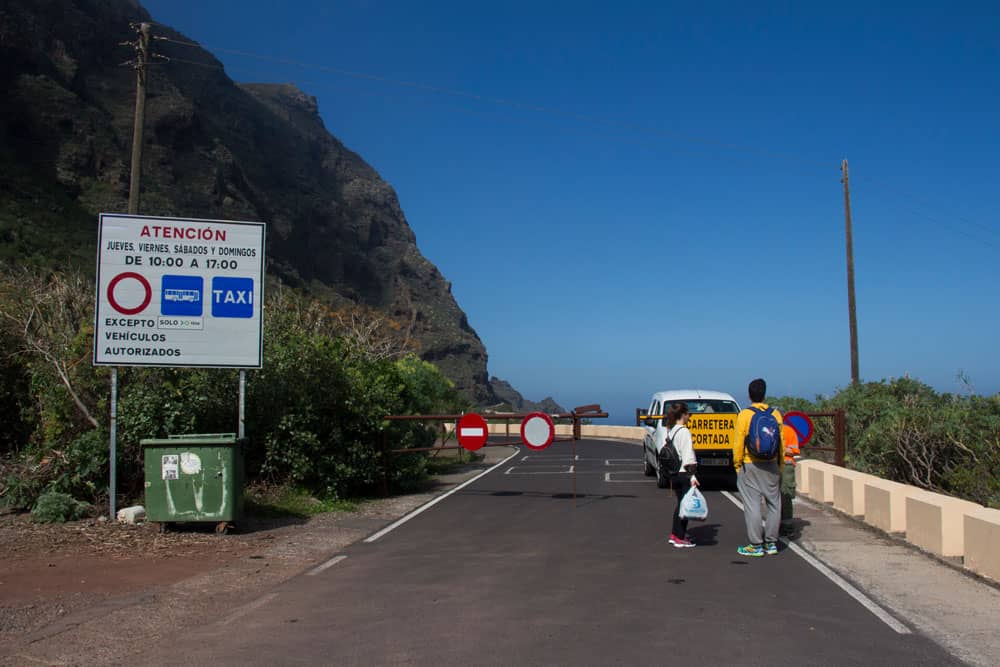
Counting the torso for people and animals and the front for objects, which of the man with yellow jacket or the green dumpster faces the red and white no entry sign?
the man with yellow jacket

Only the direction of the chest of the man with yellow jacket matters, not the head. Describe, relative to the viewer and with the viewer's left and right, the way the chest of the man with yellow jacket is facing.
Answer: facing away from the viewer and to the left of the viewer

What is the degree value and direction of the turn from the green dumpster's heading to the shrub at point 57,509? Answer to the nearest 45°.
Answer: approximately 135° to its right

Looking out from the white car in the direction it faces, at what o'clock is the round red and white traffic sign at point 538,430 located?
The round red and white traffic sign is roughly at 2 o'clock from the white car.

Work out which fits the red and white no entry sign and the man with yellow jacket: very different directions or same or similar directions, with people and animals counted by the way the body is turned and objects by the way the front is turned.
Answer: very different directions

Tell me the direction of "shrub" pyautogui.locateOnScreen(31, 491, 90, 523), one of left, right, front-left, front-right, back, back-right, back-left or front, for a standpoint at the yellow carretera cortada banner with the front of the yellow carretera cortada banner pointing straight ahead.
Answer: front-right

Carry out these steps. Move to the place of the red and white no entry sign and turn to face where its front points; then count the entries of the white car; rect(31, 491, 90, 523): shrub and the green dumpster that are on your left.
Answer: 1

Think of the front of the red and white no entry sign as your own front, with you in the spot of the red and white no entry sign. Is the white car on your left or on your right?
on your left

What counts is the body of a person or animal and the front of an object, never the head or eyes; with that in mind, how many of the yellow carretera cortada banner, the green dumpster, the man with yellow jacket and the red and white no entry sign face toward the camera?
3

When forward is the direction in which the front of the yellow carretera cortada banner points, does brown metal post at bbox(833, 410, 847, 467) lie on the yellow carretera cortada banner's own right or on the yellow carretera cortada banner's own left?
on the yellow carretera cortada banner's own left

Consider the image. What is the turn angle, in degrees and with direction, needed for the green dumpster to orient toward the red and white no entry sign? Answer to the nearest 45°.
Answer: approximately 135° to its left

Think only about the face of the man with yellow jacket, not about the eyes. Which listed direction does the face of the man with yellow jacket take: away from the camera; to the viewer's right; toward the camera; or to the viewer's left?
away from the camera

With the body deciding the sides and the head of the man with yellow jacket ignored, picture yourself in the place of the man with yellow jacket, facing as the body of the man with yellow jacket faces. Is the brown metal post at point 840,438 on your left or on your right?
on your right
